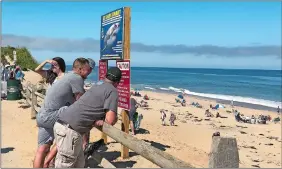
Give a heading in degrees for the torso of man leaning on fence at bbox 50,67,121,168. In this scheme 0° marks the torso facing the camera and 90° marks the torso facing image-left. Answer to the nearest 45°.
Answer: approximately 225°

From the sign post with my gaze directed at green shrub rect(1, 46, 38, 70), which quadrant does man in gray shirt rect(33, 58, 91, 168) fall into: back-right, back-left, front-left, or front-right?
back-left

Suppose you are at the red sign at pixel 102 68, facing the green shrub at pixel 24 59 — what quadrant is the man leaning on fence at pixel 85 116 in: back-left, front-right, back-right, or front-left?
back-left

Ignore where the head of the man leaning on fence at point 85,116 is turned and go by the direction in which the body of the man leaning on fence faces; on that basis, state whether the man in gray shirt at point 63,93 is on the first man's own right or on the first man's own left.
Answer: on the first man's own left

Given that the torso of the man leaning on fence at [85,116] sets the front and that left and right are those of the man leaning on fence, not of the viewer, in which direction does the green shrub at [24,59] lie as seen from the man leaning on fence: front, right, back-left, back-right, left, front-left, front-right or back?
front-left

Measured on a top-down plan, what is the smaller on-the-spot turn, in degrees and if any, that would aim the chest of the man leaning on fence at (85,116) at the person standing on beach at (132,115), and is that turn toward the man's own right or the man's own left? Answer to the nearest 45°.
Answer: approximately 45° to the man's own left

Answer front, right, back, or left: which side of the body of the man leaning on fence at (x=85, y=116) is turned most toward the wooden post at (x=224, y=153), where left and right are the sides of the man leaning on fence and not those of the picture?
right

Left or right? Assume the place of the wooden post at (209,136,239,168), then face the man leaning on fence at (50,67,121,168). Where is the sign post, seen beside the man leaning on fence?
right

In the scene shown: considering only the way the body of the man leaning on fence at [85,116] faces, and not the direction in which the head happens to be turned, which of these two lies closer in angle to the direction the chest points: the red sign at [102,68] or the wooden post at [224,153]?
the red sign
